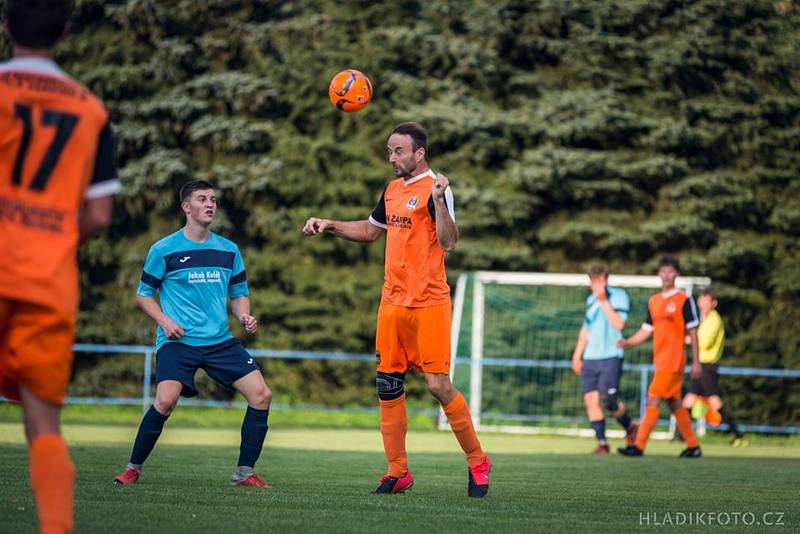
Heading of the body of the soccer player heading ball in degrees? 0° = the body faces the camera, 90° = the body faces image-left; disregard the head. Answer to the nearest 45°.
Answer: approximately 45°

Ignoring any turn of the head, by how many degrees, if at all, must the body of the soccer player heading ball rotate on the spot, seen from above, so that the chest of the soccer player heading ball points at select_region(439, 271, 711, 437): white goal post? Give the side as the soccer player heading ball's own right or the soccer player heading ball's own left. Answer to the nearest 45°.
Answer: approximately 135° to the soccer player heading ball's own right

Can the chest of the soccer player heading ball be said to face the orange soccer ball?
no
